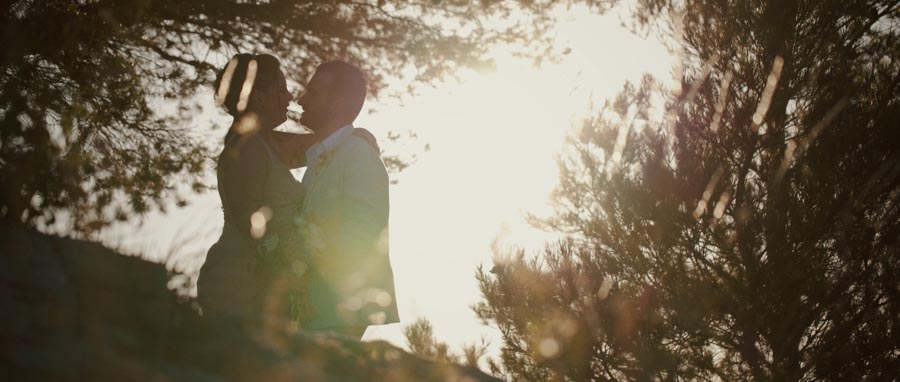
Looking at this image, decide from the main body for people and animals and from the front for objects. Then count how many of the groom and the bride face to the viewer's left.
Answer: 1

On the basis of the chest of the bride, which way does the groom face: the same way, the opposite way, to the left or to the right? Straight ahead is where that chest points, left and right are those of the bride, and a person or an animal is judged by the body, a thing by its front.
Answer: the opposite way

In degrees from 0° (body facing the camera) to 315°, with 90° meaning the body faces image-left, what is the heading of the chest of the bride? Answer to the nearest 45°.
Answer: approximately 270°

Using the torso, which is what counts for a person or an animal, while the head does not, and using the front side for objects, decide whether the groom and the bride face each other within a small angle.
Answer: yes

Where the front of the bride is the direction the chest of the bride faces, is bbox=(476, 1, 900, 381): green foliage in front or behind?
in front

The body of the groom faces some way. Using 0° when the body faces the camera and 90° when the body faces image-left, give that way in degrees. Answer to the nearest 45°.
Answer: approximately 90°

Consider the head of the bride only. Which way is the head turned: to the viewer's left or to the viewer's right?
to the viewer's right

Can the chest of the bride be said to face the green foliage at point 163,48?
no

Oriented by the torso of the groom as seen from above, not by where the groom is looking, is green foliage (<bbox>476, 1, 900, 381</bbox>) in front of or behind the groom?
behind

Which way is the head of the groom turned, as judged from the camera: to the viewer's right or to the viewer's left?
to the viewer's left
